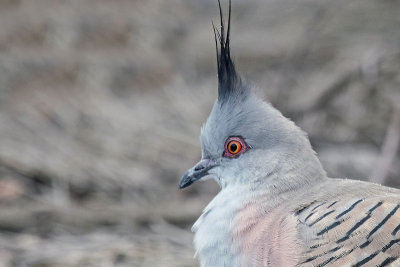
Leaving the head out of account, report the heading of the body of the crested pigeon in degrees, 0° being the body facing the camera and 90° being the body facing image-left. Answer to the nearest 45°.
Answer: approximately 90°

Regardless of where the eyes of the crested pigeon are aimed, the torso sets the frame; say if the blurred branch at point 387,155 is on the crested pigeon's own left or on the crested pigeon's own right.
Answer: on the crested pigeon's own right
